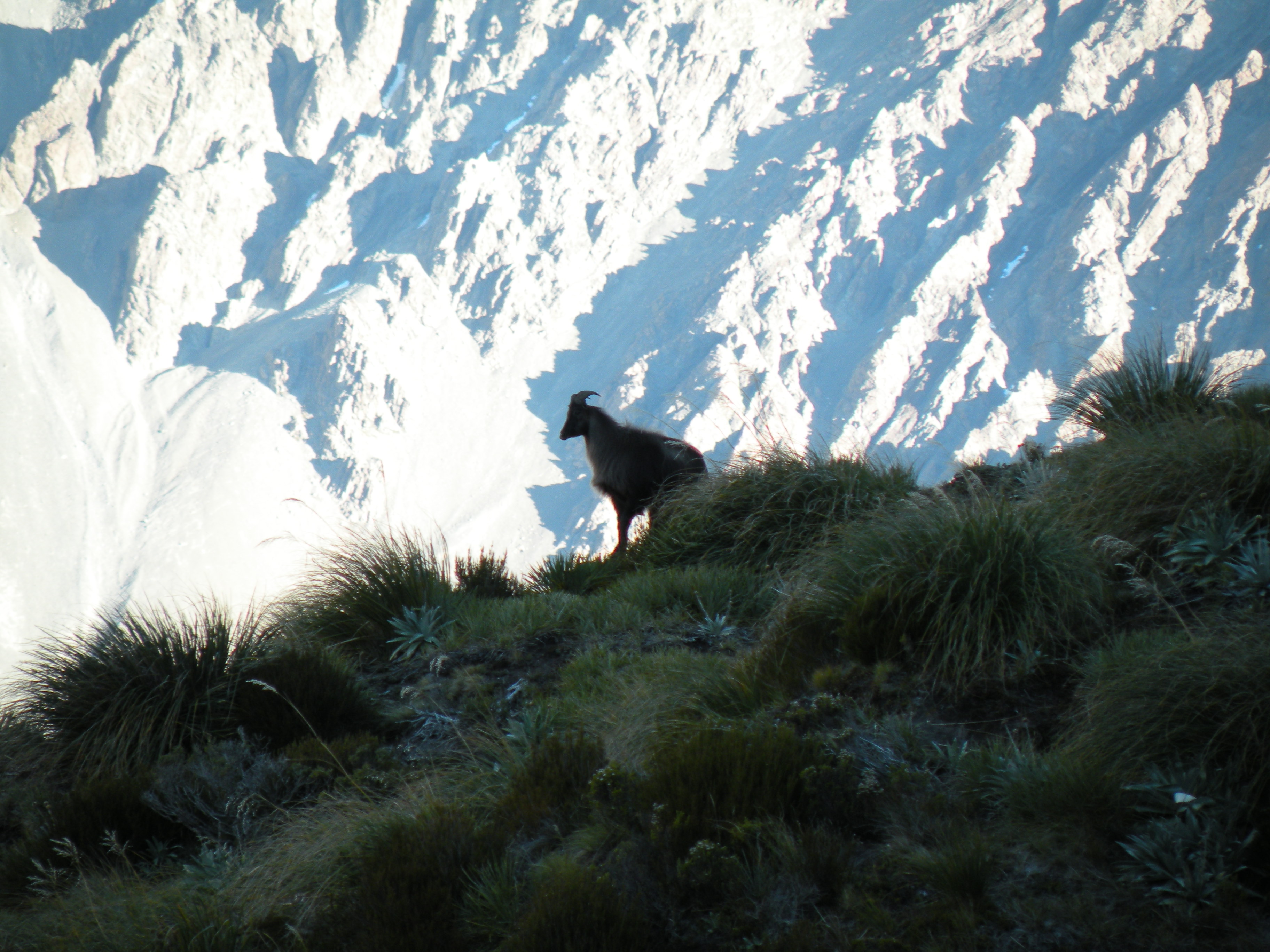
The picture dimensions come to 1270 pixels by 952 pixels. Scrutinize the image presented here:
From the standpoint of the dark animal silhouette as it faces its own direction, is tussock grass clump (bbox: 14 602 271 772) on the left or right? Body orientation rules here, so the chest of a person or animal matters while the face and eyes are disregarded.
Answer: on its left

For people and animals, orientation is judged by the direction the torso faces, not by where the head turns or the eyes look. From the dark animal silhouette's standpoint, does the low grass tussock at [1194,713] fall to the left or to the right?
on its left

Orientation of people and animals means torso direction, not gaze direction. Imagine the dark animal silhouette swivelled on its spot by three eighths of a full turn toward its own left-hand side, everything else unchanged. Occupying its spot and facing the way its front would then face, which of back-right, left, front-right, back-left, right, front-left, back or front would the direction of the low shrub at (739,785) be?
front-right

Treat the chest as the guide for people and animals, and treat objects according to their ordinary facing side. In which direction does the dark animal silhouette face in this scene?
to the viewer's left

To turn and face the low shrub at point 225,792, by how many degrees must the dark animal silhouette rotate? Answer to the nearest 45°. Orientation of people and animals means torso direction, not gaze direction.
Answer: approximately 90° to its left

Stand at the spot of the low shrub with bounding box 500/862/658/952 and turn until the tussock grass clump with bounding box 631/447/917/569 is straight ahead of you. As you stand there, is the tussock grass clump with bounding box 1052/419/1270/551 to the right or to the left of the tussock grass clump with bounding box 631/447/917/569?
right

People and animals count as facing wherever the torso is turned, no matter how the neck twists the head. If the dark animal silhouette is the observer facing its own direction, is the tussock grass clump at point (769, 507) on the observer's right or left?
on its left

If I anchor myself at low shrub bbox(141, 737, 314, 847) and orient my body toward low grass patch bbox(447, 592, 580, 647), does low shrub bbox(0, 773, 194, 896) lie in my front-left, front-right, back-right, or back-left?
back-left

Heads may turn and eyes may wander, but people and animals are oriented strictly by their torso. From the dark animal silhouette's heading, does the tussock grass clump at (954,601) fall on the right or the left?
on its left
